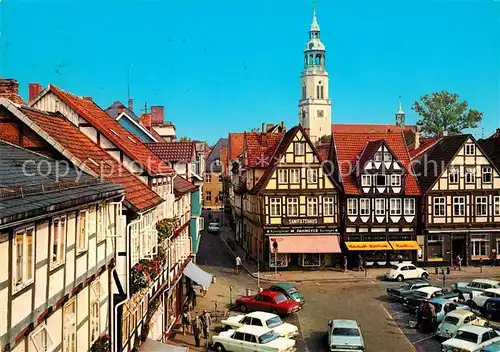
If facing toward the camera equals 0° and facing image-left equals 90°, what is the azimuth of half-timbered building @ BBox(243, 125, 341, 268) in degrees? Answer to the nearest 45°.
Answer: approximately 0°

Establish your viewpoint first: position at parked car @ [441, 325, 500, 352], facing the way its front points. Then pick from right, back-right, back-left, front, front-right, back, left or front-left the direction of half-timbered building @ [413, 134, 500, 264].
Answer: back-right

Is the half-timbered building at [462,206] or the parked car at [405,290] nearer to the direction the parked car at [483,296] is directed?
the parked car

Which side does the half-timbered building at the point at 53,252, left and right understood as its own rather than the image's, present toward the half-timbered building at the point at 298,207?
left

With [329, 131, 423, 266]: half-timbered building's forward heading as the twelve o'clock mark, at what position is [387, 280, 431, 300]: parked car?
The parked car is roughly at 12 o'clock from the half-timbered building.

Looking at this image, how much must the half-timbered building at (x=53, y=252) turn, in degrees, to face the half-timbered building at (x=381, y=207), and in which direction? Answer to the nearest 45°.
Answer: approximately 90° to its left

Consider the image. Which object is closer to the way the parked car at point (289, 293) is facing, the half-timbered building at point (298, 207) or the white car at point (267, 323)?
the white car

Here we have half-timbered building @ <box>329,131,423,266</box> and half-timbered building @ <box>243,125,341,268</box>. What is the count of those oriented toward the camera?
2

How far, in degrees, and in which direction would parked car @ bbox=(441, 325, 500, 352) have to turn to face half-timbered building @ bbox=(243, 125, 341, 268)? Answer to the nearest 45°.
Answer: approximately 90° to its right

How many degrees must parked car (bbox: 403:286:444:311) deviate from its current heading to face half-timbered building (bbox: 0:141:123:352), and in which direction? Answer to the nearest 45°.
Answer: approximately 45° to its left

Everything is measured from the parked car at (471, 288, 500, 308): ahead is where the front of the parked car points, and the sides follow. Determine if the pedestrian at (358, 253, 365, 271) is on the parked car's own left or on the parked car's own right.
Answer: on the parked car's own right

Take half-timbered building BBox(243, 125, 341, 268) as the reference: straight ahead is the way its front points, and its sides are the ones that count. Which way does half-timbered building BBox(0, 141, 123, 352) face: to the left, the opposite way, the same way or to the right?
to the left
